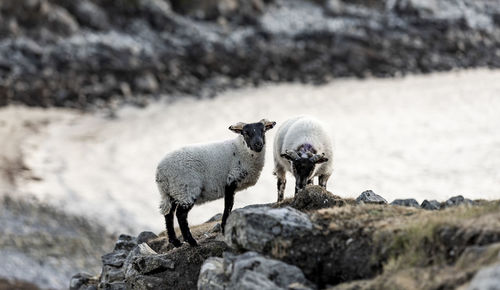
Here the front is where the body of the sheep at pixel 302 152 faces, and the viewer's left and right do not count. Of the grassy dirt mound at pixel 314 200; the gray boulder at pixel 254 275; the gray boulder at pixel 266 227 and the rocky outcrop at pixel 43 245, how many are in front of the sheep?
3

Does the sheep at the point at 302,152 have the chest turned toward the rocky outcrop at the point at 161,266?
no

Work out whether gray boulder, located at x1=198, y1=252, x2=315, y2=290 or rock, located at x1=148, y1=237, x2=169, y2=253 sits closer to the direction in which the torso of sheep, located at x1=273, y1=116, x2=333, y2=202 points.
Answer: the gray boulder

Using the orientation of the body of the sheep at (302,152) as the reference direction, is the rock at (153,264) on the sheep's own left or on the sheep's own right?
on the sheep's own right

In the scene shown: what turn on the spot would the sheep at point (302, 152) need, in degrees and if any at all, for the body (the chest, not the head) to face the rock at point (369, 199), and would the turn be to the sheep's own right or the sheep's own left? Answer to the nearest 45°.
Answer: approximately 45° to the sheep's own left

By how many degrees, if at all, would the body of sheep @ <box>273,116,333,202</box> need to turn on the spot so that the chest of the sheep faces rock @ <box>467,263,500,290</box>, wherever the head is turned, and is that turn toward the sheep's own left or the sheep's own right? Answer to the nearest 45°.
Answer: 0° — it already faces it

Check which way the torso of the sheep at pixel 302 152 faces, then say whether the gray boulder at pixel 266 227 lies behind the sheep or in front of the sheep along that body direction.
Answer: in front

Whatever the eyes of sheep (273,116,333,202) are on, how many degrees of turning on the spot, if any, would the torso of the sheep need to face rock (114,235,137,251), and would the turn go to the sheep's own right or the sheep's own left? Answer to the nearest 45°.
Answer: approximately 90° to the sheep's own right

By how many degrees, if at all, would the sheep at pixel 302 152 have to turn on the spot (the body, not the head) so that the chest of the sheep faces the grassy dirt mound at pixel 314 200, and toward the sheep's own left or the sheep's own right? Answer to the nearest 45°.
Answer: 0° — it already faces it

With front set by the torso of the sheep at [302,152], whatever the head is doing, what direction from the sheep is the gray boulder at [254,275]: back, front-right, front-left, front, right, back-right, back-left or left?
front

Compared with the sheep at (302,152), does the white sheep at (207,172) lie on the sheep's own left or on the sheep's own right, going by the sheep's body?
on the sheep's own right

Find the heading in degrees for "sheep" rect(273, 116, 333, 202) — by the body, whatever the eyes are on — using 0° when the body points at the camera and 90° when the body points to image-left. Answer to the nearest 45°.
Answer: approximately 0°

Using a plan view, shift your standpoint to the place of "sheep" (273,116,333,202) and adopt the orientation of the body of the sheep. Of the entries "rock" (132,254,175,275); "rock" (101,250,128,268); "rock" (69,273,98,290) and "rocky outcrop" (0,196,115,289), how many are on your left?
0

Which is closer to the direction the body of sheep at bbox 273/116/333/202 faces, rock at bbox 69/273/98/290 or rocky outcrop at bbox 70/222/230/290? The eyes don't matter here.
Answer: the rocky outcrop

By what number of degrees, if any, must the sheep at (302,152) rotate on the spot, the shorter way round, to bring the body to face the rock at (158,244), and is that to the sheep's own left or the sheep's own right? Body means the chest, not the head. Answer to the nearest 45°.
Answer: approximately 90° to the sheep's own right
